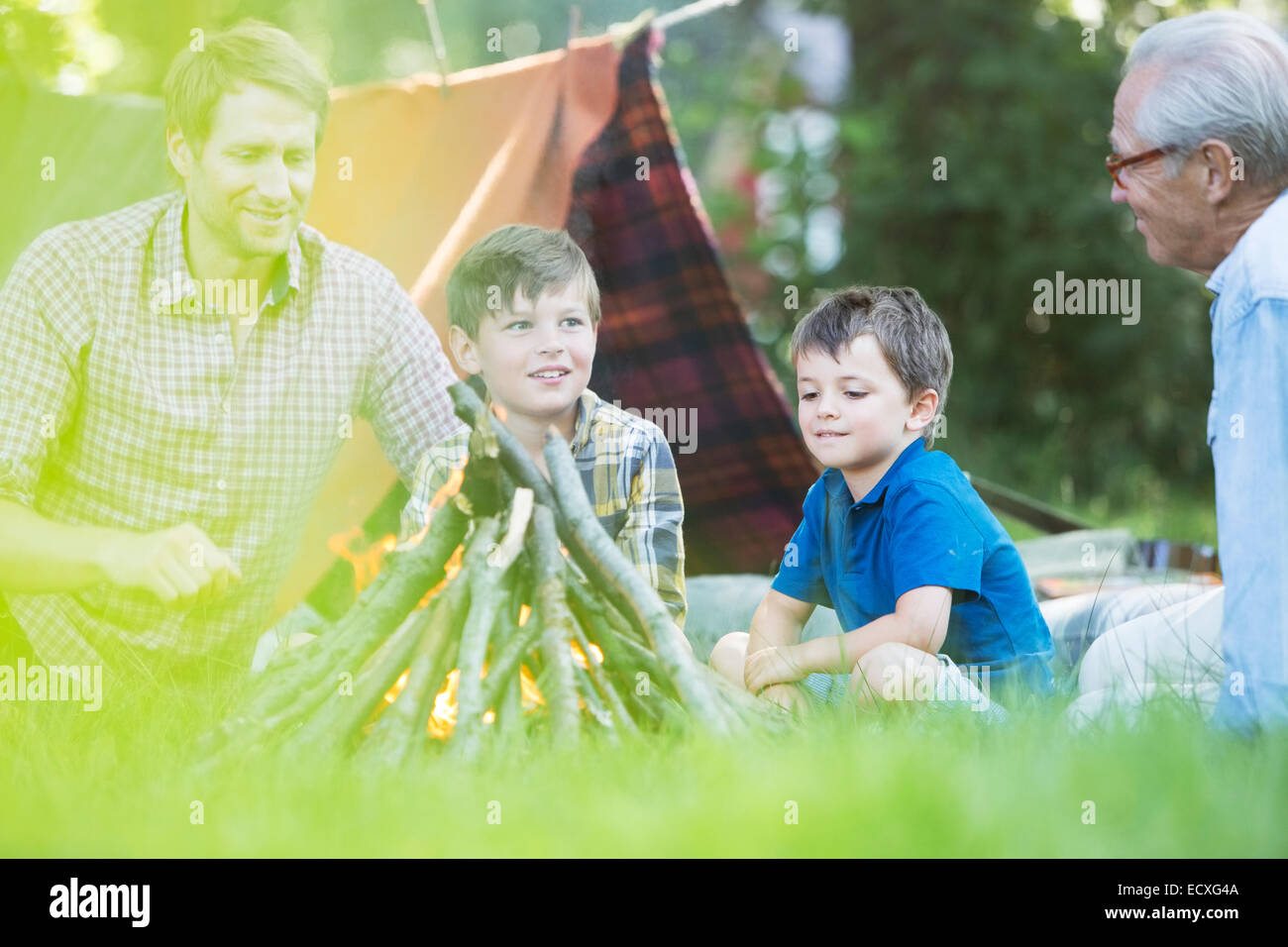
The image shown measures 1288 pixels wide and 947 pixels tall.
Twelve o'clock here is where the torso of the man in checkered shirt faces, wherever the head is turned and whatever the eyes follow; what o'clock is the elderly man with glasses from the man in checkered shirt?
The elderly man with glasses is roughly at 10 o'clock from the man in checkered shirt.

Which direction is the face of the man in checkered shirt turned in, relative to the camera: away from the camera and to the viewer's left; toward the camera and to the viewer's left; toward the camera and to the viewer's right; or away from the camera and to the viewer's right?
toward the camera and to the viewer's right

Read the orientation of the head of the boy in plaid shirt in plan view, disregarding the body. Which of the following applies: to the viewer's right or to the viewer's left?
to the viewer's right

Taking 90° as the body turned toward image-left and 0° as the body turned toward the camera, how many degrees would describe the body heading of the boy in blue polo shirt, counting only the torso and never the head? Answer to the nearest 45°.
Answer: approximately 45°

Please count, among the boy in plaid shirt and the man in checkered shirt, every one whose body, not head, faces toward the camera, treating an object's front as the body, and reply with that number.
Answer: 2

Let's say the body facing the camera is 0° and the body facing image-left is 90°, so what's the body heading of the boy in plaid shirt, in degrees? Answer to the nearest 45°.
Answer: approximately 0°

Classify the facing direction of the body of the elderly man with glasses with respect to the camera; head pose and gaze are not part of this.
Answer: to the viewer's left

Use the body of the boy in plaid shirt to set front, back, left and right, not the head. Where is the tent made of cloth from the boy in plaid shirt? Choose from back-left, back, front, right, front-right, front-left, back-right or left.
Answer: back

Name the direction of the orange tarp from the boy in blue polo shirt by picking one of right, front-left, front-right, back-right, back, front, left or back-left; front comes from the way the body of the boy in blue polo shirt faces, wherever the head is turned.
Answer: right

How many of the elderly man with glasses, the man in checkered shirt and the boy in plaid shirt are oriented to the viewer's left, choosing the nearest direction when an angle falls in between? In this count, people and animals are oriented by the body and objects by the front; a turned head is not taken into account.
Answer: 1

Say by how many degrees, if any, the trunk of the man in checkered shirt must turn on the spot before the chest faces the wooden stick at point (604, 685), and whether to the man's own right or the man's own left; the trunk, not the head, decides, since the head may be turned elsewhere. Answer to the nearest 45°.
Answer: approximately 45° to the man's own left

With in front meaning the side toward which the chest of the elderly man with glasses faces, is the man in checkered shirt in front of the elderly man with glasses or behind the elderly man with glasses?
in front

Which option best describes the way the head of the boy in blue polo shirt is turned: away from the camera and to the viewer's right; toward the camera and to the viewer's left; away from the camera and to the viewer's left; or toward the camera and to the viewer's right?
toward the camera and to the viewer's left
